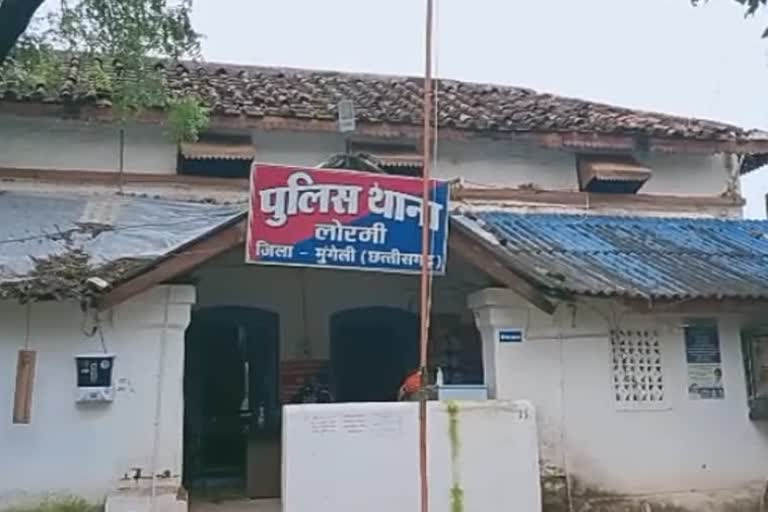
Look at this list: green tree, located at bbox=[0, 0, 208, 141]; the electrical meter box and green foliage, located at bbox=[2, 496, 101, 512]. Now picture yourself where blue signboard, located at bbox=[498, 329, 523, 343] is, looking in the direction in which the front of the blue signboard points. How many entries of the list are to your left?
0

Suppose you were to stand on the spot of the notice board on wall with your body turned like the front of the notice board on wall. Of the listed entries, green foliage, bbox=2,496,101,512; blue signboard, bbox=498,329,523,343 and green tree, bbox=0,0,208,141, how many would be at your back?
0

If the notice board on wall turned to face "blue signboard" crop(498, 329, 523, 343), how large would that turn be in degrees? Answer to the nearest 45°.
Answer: approximately 45° to its right

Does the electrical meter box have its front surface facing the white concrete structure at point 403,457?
no

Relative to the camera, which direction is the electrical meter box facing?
toward the camera

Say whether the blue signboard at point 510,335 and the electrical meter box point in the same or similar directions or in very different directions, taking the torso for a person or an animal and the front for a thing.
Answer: same or similar directions

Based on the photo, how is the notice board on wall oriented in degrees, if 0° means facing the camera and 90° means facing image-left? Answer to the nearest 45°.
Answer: approximately 0°

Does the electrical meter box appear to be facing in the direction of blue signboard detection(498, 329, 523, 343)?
no

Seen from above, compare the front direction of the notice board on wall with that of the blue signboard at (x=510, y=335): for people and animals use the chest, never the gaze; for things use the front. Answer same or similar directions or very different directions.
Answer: same or similar directions

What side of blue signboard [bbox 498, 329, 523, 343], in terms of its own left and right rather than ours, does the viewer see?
front

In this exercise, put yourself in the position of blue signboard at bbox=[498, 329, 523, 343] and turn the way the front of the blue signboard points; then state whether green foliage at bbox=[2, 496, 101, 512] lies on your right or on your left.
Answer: on your right

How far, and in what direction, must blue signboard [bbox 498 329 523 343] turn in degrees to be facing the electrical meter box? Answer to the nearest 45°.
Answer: approximately 90° to its right

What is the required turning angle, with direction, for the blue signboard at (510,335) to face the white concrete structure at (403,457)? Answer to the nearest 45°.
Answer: approximately 45° to its right
